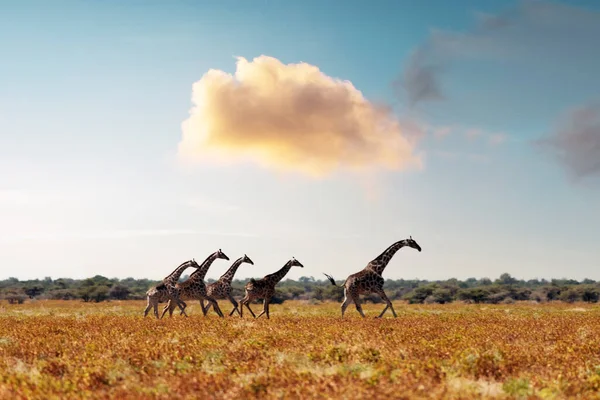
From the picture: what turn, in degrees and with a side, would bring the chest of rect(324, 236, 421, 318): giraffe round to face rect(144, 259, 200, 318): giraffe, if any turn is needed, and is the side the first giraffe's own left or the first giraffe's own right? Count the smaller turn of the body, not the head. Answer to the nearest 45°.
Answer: approximately 180°

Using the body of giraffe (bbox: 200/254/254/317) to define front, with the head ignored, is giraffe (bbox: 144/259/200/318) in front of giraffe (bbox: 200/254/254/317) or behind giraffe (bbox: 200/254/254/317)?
behind

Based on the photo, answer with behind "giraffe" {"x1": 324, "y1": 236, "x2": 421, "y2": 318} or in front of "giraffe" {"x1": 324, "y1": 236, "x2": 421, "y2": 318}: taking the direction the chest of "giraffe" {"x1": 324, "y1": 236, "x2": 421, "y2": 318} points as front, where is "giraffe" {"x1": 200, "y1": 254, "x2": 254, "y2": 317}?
behind

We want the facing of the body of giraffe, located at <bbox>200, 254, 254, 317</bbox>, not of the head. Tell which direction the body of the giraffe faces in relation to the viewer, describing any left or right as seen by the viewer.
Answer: facing to the right of the viewer

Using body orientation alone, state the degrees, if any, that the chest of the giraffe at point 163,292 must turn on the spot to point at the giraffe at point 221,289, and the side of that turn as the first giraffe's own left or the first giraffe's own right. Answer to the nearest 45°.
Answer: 0° — it already faces it

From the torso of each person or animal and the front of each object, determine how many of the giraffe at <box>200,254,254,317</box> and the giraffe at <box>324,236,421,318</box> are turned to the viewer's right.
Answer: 2

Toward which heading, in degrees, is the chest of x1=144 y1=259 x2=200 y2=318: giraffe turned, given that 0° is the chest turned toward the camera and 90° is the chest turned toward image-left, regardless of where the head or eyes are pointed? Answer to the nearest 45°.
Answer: approximately 270°

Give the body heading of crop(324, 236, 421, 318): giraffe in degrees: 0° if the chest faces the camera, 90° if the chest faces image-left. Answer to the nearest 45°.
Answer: approximately 270°

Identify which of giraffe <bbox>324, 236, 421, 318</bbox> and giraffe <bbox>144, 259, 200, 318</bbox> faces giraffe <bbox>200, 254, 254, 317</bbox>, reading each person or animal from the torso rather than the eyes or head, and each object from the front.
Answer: giraffe <bbox>144, 259, 200, 318</bbox>
